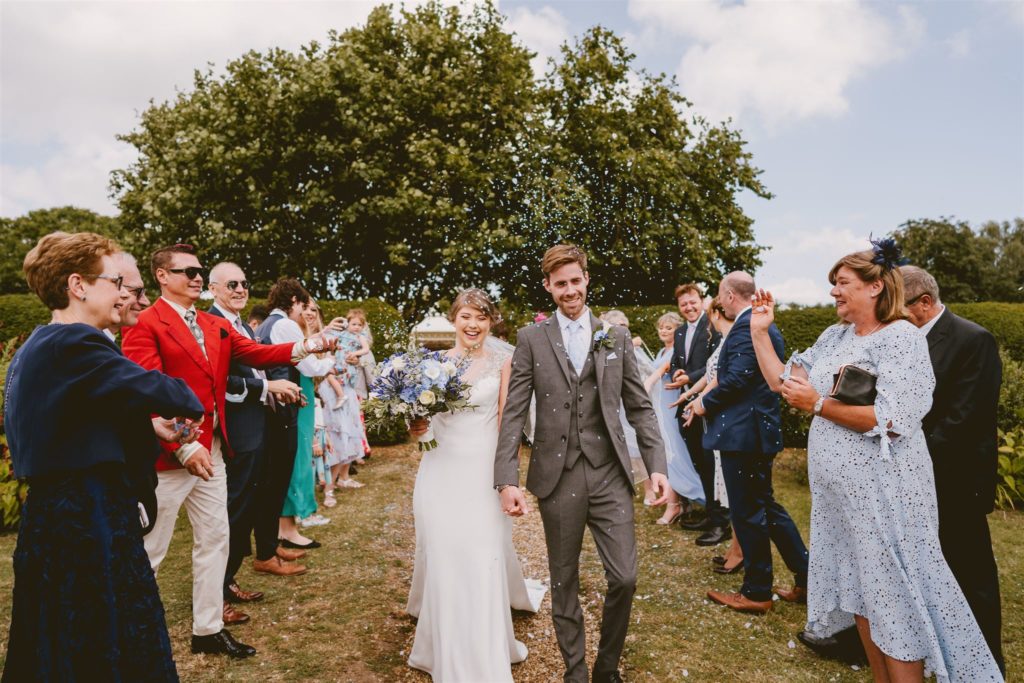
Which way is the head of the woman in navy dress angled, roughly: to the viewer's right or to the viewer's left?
to the viewer's right

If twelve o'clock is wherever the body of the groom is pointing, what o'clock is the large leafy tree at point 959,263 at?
The large leafy tree is roughly at 7 o'clock from the groom.

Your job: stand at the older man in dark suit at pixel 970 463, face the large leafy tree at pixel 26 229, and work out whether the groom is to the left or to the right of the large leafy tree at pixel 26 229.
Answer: left

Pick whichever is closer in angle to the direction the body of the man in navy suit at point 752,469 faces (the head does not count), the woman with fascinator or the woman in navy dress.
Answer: the woman in navy dress

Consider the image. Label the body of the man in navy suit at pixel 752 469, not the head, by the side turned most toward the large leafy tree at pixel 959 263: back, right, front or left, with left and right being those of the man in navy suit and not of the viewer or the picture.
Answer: right

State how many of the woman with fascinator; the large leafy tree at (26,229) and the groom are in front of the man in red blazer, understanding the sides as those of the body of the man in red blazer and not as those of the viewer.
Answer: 2

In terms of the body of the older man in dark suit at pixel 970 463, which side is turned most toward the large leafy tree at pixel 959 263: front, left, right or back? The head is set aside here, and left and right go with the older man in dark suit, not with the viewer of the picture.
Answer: right

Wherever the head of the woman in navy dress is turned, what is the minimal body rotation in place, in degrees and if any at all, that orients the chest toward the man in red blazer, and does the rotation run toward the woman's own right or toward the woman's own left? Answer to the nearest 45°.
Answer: approximately 90° to the woman's own left

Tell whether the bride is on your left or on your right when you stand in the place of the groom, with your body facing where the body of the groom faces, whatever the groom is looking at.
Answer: on your right

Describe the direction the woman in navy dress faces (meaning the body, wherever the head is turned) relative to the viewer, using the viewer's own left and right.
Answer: facing to the right of the viewer

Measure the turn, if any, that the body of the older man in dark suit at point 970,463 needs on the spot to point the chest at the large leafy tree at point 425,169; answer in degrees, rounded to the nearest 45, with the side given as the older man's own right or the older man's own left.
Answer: approximately 45° to the older man's own right
